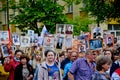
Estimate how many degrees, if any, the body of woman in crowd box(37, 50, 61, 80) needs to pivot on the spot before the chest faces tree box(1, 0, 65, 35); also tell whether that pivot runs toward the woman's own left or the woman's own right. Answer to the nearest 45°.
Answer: approximately 180°

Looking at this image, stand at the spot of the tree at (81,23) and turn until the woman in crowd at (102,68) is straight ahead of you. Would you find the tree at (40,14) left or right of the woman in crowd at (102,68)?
right

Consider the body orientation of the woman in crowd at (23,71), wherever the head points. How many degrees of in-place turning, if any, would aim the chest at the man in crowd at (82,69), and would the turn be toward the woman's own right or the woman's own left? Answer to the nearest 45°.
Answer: approximately 45° to the woman's own left

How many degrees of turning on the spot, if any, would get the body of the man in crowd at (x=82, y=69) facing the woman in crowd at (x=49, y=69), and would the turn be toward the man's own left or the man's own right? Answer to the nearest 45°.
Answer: approximately 135° to the man's own right
